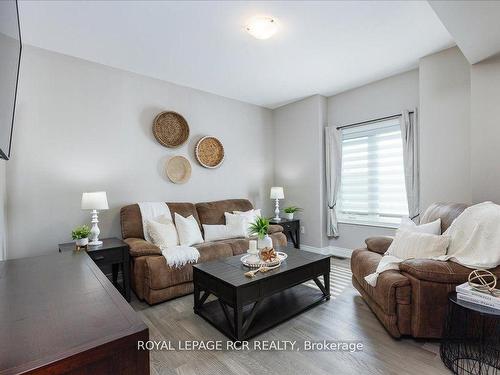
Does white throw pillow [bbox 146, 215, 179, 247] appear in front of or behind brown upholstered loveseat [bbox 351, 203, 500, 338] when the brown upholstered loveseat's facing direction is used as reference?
in front

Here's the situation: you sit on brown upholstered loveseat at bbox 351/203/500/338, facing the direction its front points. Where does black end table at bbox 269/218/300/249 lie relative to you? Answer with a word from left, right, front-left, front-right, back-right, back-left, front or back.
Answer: right

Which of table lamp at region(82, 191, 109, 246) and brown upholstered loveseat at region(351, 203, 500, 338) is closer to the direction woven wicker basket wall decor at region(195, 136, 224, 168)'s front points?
the brown upholstered loveseat

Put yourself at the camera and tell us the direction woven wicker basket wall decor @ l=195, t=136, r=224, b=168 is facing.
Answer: facing the viewer and to the right of the viewer

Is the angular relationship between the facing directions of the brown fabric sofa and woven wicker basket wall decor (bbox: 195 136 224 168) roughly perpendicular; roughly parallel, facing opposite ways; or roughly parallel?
roughly parallel

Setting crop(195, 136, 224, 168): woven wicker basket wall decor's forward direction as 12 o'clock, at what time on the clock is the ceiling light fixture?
The ceiling light fixture is roughly at 1 o'clock from the woven wicker basket wall decor.

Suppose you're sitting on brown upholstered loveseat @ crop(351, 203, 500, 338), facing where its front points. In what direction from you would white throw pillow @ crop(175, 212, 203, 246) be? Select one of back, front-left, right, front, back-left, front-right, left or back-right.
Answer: front-right

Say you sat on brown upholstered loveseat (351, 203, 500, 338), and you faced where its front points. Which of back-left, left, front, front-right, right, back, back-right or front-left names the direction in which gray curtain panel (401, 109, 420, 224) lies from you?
back-right

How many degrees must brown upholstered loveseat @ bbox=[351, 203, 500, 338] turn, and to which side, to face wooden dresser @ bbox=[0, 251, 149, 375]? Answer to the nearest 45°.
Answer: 0° — it already faces it

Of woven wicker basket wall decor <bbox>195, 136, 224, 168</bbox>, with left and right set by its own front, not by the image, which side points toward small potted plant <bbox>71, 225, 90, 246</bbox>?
right

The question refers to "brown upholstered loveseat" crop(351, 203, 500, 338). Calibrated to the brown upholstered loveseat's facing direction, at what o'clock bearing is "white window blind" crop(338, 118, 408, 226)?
The white window blind is roughly at 4 o'clock from the brown upholstered loveseat.

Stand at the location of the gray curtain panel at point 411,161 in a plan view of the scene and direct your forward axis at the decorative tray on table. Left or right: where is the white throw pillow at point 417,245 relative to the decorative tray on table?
left

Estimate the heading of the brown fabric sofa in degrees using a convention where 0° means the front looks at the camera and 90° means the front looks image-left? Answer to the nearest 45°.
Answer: approximately 315°

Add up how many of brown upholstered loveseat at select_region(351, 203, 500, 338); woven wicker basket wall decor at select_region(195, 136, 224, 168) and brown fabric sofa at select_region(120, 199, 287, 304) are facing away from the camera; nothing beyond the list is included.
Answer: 0
